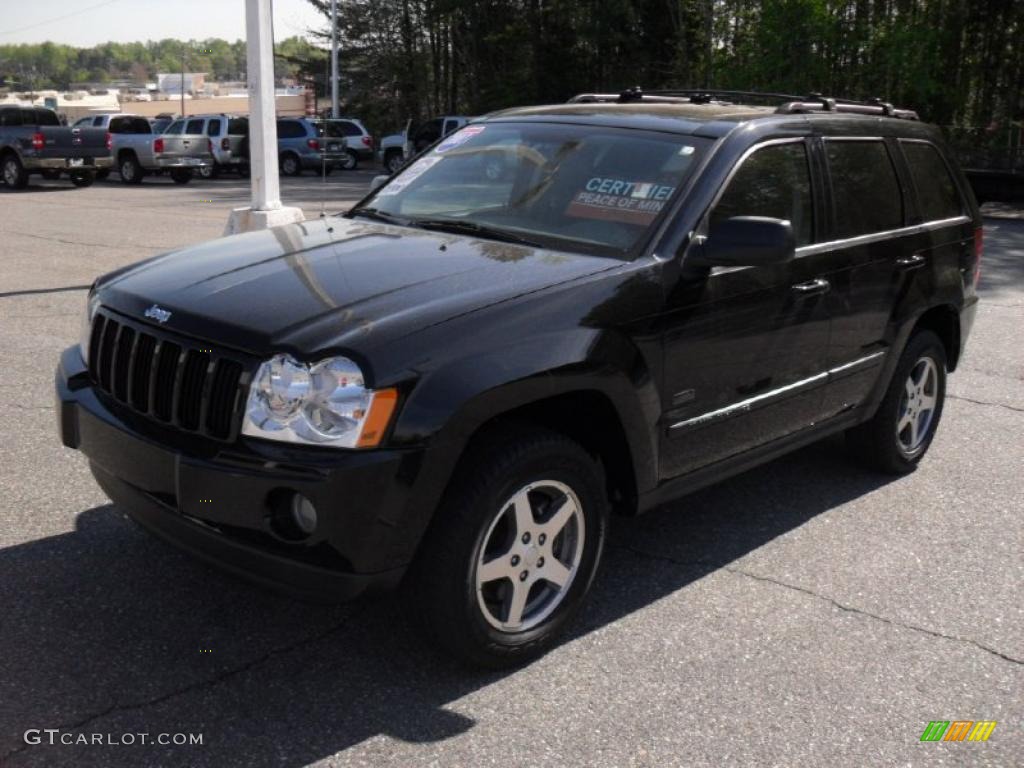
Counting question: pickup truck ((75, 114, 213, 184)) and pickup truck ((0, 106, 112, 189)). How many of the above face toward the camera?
0

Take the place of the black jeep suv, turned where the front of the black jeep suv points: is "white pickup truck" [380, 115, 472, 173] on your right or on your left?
on your right

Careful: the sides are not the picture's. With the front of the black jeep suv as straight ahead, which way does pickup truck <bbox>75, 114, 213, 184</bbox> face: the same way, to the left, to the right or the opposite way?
to the right

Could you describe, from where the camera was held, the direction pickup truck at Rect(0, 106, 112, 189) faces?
facing away from the viewer and to the left of the viewer

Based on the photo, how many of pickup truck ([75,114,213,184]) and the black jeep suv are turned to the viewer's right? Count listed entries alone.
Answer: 0

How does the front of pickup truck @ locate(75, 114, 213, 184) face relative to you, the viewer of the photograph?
facing away from the viewer and to the left of the viewer

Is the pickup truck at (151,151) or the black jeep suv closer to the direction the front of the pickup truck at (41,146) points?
the pickup truck

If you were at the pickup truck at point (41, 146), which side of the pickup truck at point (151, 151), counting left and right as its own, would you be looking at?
left

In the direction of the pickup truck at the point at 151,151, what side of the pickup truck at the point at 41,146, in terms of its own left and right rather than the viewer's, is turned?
right

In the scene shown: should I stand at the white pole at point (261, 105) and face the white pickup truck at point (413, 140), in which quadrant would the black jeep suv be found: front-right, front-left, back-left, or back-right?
back-right

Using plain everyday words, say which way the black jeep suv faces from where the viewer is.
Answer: facing the viewer and to the left of the viewer
